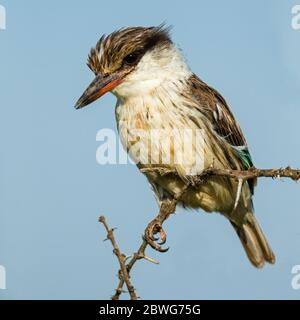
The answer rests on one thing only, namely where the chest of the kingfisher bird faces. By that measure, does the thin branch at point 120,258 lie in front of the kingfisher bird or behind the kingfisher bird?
in front

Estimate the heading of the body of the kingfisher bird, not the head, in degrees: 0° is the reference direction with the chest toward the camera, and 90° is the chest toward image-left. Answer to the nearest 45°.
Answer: approximately 45°
